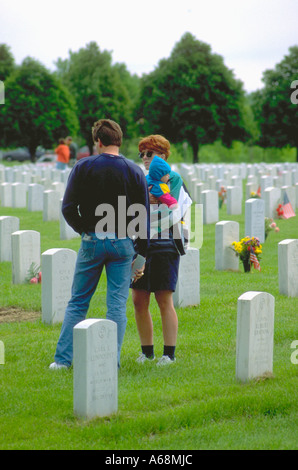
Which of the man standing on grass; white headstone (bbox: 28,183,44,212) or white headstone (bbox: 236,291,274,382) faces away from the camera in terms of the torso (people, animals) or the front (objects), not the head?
the man standing on grass

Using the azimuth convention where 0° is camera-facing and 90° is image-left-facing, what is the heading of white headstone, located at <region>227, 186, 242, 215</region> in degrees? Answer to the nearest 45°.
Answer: approximately 315°

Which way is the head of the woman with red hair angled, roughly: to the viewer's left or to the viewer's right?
to the viewer's left

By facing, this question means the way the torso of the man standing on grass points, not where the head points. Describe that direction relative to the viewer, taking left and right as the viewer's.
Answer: facing away from the viewer

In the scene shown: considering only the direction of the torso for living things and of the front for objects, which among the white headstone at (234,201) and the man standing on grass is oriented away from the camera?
the man standing on grass

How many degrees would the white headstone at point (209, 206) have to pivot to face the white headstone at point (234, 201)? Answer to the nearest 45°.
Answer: approximately 135° to its left

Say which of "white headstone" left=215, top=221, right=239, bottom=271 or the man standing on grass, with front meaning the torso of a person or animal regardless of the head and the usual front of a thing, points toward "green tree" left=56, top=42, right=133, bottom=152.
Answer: the man standing on grass

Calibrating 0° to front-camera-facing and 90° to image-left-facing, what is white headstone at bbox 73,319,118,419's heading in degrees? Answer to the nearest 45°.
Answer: approximately 315°

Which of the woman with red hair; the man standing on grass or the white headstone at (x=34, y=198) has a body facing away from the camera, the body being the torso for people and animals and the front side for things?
the man standing on grass

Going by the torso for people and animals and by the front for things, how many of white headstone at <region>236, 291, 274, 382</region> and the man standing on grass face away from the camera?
1

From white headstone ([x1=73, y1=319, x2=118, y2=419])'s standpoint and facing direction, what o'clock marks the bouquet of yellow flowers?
The bouquet of yellow flowers is roughly at 8 o'clock from the white headstone.

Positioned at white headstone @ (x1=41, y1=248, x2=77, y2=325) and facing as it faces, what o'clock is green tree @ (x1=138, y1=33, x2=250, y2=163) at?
The green tree is roughly at 8 o'clock from the white headstone.

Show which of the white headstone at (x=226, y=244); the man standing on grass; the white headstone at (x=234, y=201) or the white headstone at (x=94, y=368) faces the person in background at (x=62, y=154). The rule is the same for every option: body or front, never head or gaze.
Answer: the man standing on grass

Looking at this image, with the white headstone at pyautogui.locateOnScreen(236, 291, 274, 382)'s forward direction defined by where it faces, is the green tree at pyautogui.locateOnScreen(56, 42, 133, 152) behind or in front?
behind

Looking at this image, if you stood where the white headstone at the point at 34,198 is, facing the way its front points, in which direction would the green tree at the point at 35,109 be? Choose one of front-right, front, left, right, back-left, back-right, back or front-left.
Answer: back-left

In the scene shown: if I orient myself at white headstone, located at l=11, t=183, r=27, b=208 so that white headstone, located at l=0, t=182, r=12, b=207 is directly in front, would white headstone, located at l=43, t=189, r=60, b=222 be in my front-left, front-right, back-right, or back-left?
back-left

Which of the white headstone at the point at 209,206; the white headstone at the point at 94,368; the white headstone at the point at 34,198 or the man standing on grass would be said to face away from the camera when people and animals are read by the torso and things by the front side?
the man standing on grass
